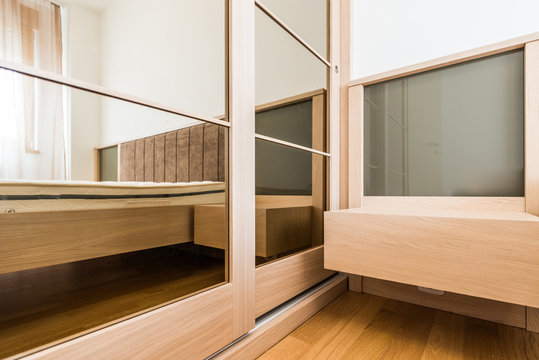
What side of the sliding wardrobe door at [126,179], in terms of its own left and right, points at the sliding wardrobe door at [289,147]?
left

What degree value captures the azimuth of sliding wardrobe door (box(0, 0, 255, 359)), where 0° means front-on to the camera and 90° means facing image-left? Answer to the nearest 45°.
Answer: approximately 315°
